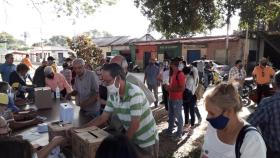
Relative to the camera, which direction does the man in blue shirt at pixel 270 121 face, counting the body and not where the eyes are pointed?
away from the camera

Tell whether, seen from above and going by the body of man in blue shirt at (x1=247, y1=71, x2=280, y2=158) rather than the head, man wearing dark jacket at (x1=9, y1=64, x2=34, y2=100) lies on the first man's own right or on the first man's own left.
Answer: on the first man's own left

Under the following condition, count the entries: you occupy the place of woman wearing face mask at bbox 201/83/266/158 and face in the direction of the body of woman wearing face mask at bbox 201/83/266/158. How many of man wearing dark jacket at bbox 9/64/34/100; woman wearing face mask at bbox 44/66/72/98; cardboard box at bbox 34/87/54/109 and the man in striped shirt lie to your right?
4

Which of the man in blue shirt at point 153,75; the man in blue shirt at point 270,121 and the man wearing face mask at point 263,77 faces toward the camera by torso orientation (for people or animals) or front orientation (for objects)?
the man wearing face mask

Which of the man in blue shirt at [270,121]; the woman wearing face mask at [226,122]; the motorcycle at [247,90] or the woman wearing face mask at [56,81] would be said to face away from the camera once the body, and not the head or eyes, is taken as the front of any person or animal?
the man in blue shirt

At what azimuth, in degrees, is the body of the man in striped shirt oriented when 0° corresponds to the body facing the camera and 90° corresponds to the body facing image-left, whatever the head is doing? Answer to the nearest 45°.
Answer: approximately 45°

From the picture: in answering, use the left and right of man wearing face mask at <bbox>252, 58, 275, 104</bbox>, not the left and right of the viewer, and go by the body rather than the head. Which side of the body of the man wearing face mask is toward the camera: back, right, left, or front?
front

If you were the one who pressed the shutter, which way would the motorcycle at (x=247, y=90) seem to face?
facing the viewer and to the left of the viewer

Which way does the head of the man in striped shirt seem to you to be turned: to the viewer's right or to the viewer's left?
to the viewer's left
